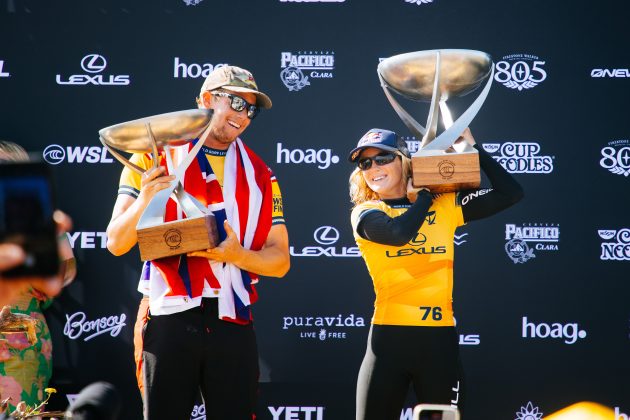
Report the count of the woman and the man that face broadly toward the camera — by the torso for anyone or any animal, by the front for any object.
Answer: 2

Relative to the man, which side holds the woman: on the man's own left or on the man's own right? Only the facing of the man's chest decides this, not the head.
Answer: on the man's own left

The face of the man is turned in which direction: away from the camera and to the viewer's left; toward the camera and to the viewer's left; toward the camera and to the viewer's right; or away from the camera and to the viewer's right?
toward the camera and to the viewer's right

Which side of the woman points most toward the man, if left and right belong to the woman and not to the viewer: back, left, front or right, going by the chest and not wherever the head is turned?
right

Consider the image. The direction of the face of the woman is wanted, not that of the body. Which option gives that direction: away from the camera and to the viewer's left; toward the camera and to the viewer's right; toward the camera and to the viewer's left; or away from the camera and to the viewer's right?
toward the camera and to the viewer's left

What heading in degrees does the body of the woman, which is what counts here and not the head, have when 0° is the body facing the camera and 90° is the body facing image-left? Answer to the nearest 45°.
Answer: approximately 0°

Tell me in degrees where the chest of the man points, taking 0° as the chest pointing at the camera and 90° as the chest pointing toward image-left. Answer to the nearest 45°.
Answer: approximately 0°
